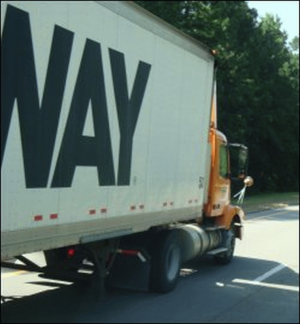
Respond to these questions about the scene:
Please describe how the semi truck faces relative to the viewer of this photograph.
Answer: facing away from the viewer and to the right of the viewer

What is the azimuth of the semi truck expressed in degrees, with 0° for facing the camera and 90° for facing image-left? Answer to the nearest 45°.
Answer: approximately 225°
